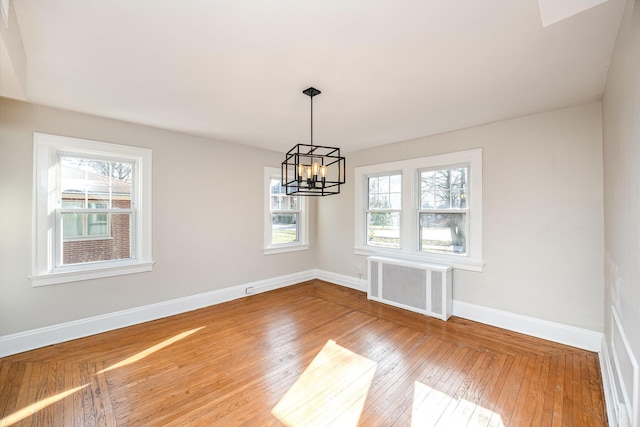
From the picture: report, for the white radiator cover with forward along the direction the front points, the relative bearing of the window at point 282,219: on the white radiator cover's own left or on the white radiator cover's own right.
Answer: on the white radiator cover's own right

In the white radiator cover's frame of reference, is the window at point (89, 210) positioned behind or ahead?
ahead

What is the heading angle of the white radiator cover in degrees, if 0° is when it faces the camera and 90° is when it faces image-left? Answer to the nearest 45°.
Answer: approximately 45°
